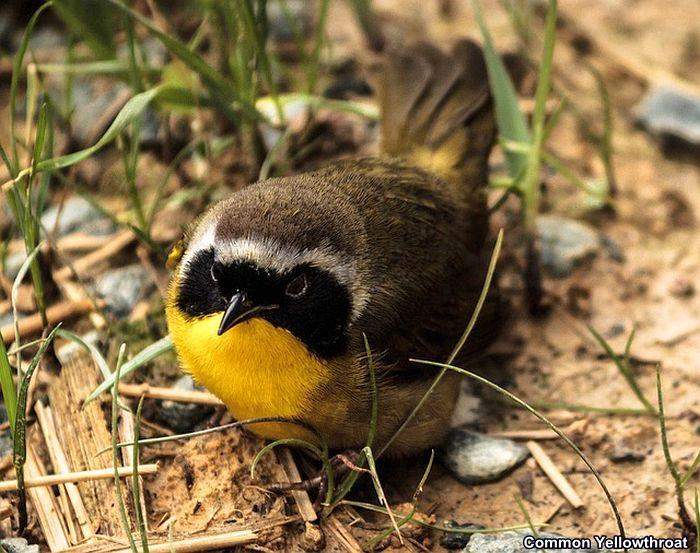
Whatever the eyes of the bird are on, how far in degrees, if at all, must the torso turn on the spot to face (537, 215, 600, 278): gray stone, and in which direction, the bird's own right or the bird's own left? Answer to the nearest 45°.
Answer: approximately 180°

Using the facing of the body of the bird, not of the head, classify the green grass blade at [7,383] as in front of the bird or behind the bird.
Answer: in front

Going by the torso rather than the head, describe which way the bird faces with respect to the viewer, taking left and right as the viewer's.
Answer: facing the viewer and to the left of the viewer

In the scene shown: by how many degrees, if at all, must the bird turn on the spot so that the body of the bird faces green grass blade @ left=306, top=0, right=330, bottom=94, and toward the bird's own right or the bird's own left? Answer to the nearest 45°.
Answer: approximately 135° to the bird's own right

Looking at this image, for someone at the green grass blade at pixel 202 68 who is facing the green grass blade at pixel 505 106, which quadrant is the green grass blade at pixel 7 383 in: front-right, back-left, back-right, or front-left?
back-right

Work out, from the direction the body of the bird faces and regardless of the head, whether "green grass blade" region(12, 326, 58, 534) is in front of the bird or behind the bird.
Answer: in front

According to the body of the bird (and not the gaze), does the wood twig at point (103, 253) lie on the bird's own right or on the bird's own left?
on the bird's own right

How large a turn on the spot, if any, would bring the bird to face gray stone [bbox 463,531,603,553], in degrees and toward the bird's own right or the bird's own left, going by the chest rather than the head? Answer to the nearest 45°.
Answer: approximately 90° to the bird's own left

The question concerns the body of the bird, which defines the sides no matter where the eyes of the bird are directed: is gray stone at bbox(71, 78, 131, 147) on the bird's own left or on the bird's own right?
on the bird's own right

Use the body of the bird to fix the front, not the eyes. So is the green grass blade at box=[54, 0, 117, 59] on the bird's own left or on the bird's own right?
on the bird's own right

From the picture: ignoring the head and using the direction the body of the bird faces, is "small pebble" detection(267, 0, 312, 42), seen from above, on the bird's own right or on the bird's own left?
on the bird's own right

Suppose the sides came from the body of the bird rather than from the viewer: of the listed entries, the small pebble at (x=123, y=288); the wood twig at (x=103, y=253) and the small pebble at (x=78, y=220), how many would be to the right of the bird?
3
